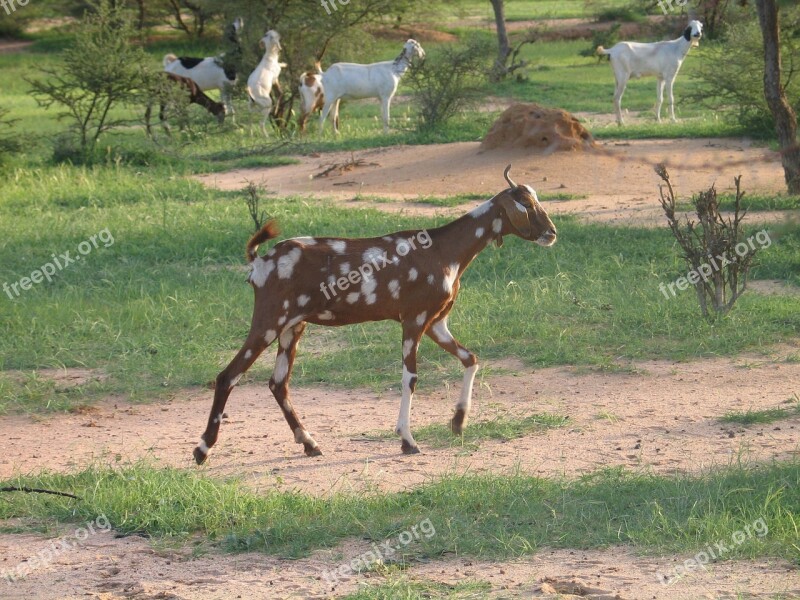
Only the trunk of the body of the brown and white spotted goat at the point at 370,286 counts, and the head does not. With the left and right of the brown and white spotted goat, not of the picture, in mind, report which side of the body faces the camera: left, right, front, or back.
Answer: right

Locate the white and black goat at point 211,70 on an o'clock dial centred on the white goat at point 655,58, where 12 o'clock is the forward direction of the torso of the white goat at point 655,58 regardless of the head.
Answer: the white and black goat at point 211,70 is roughly at 6 o'clock from the white goat at point 655,58.

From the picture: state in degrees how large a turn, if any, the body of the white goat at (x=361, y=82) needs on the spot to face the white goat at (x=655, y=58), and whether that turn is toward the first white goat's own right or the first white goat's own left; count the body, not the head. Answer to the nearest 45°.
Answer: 0° — it already faces it

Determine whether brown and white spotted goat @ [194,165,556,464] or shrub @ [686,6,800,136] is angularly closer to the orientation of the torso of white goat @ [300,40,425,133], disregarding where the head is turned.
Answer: the shrub

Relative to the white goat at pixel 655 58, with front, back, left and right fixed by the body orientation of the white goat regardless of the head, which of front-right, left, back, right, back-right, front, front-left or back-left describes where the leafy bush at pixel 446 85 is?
back-right

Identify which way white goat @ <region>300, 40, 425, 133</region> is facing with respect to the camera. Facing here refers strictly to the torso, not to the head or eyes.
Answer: to the viewer's right

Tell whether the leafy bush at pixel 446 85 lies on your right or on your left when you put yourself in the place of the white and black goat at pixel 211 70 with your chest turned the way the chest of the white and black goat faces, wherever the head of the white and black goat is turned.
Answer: on your right

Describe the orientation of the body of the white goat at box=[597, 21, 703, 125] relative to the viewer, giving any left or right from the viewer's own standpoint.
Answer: facing to the right of the viewer

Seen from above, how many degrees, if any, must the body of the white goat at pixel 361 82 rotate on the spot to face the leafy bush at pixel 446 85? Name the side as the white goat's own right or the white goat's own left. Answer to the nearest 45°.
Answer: approximately 45° to the white goat's own right

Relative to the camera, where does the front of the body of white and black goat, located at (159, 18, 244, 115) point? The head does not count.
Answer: to the viewer's right

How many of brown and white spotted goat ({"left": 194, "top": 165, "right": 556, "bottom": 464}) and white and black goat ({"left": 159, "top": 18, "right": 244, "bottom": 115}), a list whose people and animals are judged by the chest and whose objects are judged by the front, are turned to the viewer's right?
2

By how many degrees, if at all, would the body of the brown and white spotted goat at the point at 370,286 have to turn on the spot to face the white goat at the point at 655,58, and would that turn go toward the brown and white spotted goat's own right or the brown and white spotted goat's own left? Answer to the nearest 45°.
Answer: approximately 90° to the brown and white spotted goat's own left
